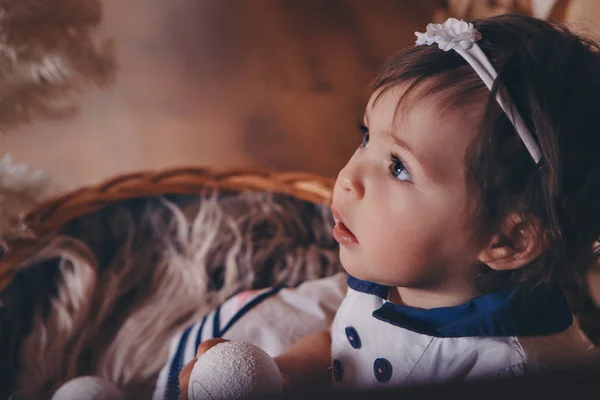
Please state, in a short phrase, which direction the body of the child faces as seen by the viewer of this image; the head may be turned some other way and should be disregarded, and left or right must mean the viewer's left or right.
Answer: facing the viewer and to the left of the viewer
